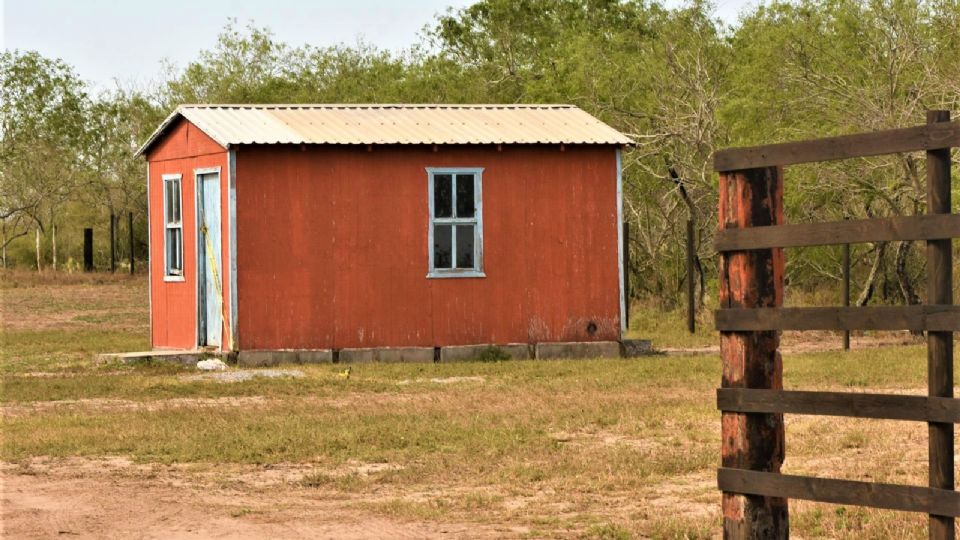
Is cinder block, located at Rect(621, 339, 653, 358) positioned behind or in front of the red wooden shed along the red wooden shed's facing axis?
behind

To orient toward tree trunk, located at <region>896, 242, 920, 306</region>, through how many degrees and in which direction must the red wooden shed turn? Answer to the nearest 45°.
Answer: approximately 180°

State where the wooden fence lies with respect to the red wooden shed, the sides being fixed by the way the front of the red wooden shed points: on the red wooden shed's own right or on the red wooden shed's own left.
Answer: on the red wooden shed's own left

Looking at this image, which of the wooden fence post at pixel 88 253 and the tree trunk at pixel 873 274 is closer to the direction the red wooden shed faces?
the wooden fence post

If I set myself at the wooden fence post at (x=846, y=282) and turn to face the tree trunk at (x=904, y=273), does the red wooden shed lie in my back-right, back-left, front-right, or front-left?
back-left

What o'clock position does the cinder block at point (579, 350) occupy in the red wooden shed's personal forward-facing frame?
The cinder block is roughly at 6 o'clock from the red wooden shed.

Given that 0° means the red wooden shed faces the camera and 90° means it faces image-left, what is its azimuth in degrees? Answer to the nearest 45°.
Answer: approximately 90°

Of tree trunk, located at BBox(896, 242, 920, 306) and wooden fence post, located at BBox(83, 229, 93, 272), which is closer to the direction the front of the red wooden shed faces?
the wooden fence post

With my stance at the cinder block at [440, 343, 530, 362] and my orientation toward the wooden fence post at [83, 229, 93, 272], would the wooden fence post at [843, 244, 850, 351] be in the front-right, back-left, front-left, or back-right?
back-right
